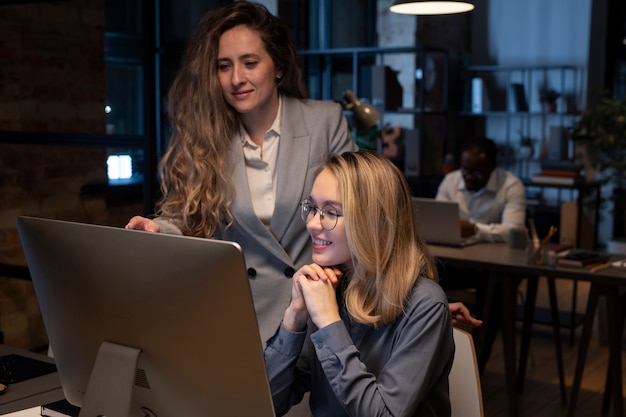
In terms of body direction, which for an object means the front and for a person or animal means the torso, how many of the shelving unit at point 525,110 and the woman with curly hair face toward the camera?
2

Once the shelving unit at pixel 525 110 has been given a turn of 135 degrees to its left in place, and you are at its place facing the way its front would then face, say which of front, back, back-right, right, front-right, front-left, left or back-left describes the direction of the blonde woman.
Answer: back-right

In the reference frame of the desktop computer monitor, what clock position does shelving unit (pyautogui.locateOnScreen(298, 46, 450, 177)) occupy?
The shelving unit is roughly at 11 o'clock from the desktop computer monitor.

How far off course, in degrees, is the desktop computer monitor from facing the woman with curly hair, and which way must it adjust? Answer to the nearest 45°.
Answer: approximately 45° to its left

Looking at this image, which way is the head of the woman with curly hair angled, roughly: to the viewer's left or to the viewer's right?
to the viewer's left

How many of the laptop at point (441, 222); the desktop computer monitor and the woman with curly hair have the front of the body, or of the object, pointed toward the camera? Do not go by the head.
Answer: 1

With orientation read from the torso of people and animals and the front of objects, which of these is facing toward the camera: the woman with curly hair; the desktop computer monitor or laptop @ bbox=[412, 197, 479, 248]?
the woman with curly hair

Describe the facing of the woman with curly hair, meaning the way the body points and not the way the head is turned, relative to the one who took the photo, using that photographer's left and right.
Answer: facing the viewer

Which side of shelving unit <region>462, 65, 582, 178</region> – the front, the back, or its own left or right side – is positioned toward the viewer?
front

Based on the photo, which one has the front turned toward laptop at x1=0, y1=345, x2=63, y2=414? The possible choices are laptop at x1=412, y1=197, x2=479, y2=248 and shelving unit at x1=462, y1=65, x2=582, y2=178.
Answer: the shelving unit

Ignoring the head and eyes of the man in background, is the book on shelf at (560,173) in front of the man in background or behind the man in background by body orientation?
behind

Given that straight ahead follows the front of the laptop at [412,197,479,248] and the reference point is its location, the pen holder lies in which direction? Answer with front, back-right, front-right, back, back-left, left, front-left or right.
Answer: right

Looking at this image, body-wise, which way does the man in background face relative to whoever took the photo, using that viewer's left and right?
facing the viewer and to the left of the viewer

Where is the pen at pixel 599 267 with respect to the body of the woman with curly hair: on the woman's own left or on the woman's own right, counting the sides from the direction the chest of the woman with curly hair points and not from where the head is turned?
on the woman's own left

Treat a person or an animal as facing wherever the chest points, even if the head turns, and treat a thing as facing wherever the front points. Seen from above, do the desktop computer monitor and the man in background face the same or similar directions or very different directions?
very different directions

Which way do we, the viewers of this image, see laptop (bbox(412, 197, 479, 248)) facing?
facing away from the viewer and to the right of the viewer

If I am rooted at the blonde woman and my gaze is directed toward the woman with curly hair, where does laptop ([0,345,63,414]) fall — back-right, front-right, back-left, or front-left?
front-left
